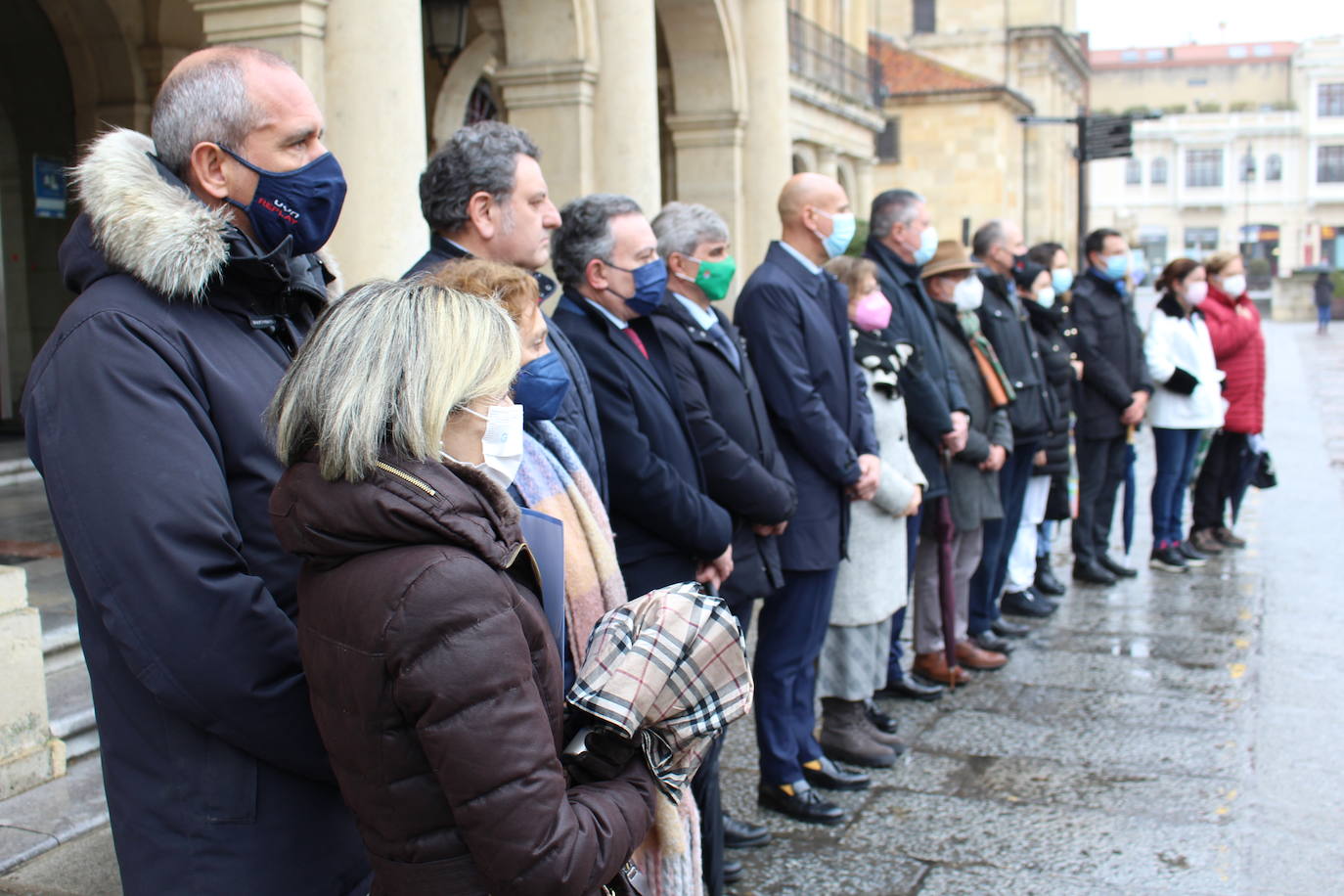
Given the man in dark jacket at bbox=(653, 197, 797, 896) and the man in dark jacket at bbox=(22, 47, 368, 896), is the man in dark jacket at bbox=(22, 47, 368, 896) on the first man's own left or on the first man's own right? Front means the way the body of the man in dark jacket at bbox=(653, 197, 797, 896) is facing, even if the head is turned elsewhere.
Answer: on the first man's own right

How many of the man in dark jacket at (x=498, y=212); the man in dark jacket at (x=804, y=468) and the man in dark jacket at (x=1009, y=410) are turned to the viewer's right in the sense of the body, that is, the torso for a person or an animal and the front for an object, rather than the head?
3

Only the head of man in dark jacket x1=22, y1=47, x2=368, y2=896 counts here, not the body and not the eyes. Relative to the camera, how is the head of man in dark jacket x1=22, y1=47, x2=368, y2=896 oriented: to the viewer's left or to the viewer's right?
to the viewer's right

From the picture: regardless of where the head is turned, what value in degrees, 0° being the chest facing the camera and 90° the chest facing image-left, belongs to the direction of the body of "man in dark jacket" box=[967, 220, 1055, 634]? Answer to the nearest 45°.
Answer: approximately 270°

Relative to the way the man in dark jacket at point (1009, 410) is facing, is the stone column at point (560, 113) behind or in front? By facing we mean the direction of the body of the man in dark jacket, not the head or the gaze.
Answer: behind

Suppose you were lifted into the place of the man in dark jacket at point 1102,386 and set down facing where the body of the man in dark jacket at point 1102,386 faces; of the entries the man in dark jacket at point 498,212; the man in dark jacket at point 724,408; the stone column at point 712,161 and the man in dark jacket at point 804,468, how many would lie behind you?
1

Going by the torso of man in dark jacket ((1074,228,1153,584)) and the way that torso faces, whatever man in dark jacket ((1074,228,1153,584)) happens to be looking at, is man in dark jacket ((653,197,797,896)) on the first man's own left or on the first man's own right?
on the first man's own right

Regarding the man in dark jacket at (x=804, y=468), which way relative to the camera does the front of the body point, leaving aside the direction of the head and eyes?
to the viewer's right

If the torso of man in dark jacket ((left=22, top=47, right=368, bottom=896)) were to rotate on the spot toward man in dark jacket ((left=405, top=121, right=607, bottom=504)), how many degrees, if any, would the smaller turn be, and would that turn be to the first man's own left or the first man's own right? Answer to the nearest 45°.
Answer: approximately 45° to the first man's own left

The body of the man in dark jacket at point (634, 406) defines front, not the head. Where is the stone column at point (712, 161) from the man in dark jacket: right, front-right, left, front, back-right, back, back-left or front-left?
back-left
